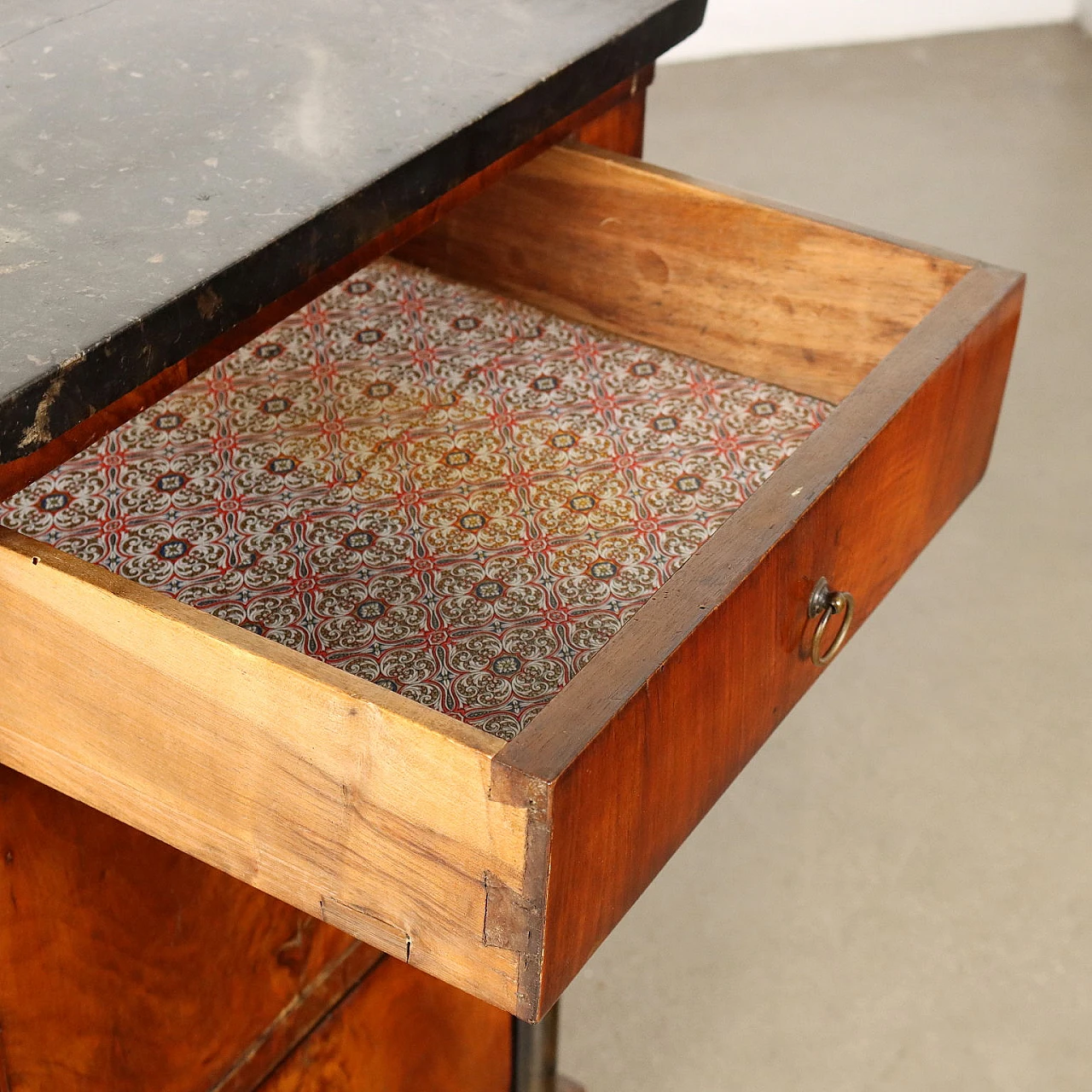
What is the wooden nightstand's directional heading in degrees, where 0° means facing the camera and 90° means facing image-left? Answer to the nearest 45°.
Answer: approximately 315°
